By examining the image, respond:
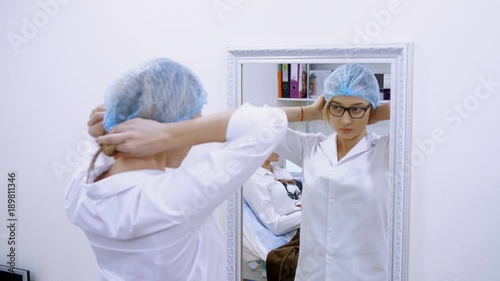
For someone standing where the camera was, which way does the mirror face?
facing the viewer

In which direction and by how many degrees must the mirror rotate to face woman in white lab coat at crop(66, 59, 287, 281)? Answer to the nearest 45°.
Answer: approximately 45° to its right

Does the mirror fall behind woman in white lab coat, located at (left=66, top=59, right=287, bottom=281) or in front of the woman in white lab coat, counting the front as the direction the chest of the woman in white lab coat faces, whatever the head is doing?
in front

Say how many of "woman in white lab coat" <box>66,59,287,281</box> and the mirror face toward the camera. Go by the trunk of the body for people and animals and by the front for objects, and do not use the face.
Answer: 1

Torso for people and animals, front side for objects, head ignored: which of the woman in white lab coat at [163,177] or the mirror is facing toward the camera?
the mirror

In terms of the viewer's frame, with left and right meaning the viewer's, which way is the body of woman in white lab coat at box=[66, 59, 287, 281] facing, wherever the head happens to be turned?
facing away from the viewer and to the right of the viewer

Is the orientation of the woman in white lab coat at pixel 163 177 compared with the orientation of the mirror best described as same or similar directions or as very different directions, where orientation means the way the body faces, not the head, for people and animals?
very different directions
